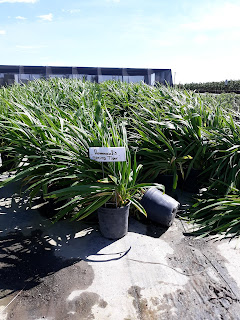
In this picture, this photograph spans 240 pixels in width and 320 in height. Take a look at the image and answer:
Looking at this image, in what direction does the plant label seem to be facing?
toward the camera

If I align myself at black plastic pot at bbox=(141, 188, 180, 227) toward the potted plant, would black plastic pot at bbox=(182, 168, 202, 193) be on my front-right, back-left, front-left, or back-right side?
back-right

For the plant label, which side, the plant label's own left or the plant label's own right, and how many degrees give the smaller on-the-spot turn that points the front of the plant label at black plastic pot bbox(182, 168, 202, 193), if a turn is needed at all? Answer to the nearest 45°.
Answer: approximately 135° to the plant label's own left
